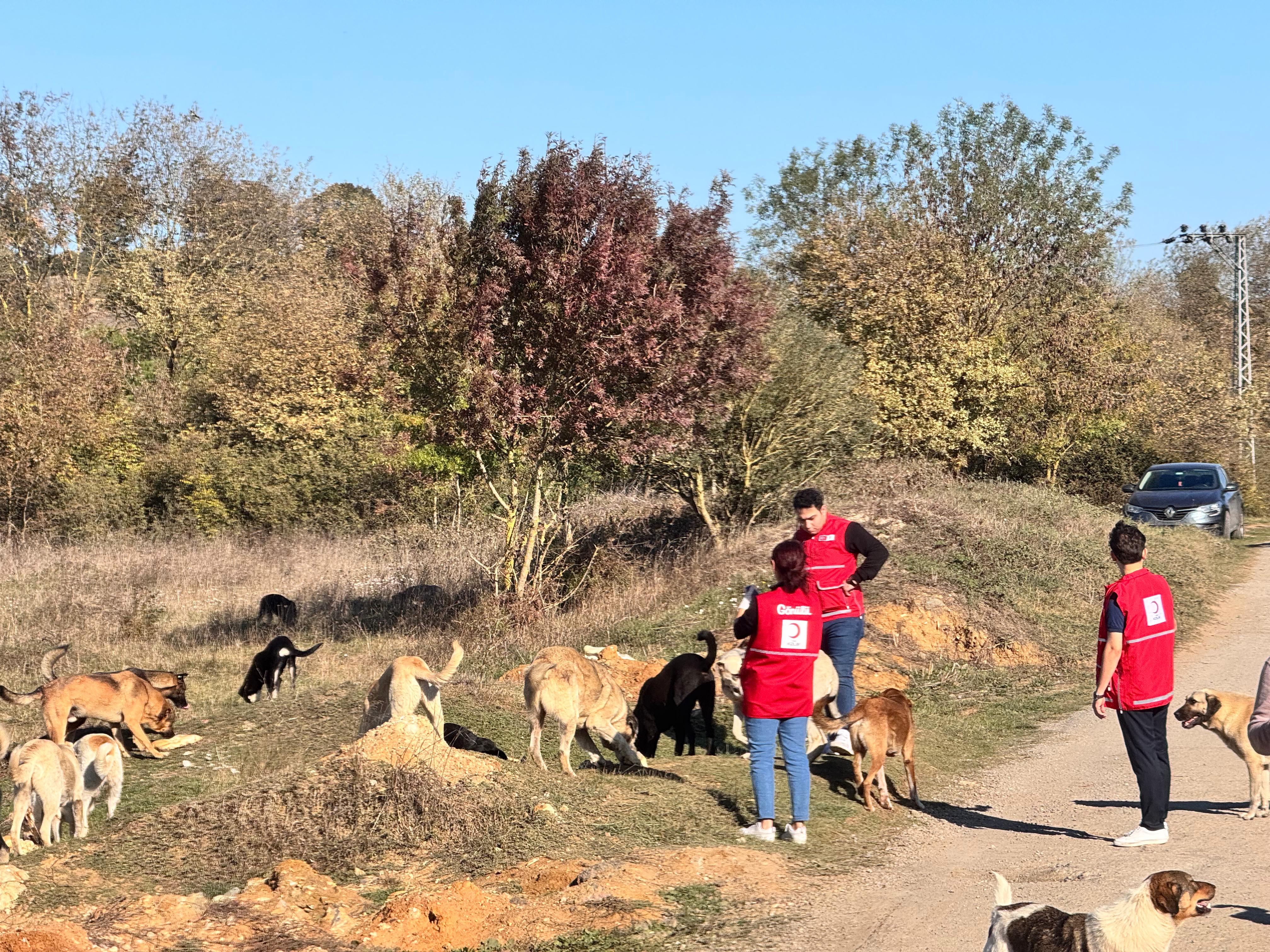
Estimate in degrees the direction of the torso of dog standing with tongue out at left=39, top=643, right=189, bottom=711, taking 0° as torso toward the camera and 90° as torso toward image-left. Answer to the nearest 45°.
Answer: approximately 270°

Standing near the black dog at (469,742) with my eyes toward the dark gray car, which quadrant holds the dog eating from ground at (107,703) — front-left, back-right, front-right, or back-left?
back-left

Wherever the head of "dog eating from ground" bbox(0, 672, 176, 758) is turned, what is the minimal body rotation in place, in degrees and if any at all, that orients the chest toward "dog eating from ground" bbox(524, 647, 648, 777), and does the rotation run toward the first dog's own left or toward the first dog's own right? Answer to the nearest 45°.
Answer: approximately 45° to the first dog's own right

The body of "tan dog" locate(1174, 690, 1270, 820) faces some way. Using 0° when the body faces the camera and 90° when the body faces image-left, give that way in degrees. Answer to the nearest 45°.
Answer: approximately 90°

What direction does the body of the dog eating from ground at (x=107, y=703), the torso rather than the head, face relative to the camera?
to the viewer's right

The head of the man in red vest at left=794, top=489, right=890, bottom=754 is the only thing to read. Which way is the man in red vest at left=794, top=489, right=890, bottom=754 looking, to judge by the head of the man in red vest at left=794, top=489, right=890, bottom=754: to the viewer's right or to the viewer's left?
to the viewer's left

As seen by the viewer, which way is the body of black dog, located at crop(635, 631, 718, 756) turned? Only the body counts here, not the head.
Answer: to the viewer's left

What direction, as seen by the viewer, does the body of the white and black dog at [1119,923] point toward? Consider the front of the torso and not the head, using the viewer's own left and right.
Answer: facing to the right of the viewer

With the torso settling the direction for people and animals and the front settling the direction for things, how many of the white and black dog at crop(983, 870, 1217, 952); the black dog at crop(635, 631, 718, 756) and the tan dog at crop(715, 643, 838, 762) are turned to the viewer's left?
2

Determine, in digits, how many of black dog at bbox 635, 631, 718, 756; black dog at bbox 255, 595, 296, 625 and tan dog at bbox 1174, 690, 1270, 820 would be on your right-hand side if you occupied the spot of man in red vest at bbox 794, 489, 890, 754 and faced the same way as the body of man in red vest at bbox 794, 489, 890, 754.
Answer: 2

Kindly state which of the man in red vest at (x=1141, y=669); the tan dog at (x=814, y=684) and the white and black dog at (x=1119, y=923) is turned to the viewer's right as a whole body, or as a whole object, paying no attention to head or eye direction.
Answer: the white and black dog

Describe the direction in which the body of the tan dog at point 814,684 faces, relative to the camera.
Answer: to the viewer's left

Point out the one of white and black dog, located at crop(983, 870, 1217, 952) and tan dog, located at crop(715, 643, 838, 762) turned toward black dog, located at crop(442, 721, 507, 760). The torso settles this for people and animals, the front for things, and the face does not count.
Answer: the tan dog
